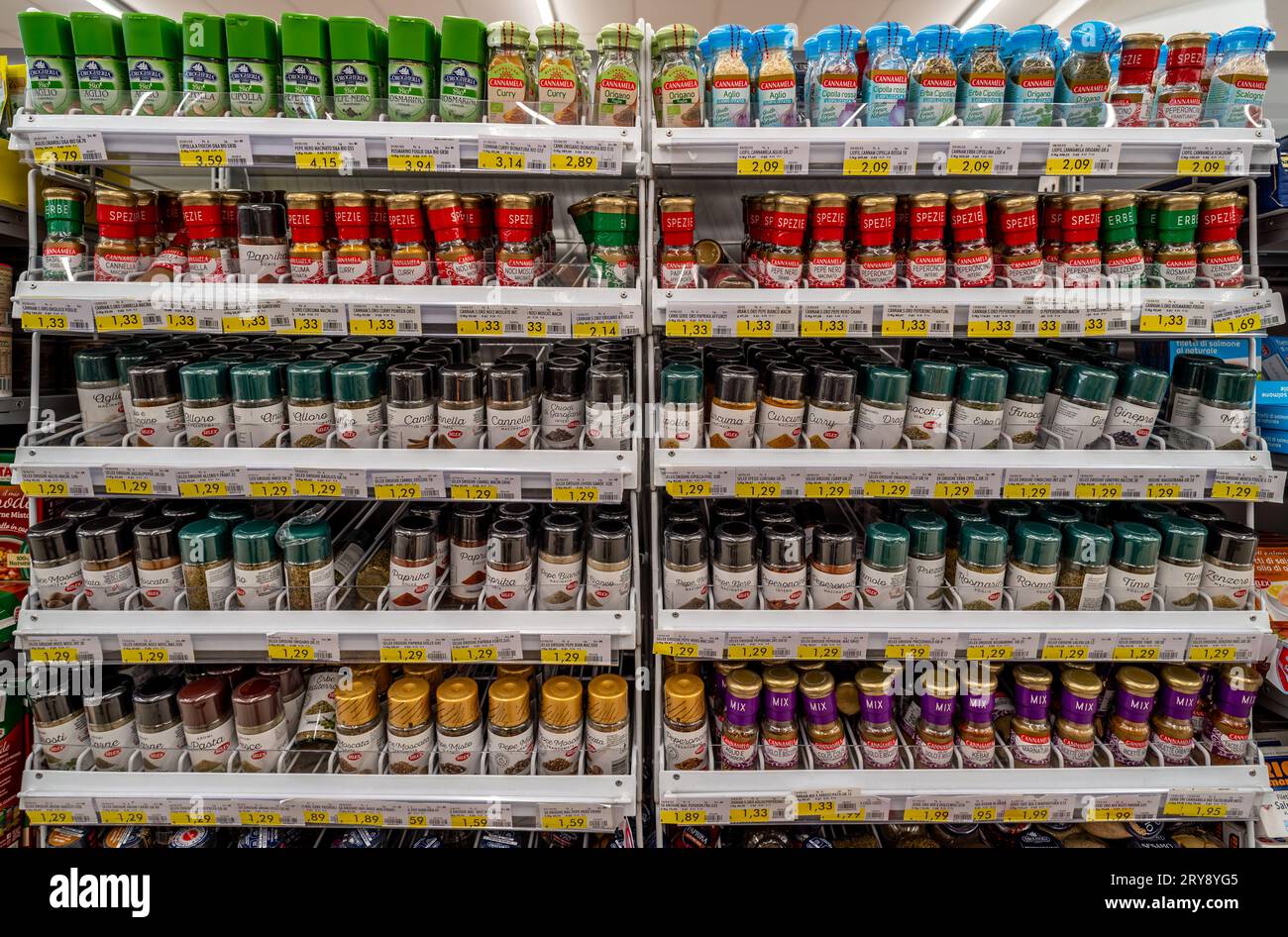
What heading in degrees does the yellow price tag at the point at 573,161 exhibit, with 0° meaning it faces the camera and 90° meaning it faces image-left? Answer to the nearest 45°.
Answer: approximately 0°

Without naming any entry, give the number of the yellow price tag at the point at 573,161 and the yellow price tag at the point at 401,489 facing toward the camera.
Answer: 2

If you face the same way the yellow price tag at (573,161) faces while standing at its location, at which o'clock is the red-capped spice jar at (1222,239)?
The red-capped spice jar is roughly at 9 o'clock from the yellow price tag.

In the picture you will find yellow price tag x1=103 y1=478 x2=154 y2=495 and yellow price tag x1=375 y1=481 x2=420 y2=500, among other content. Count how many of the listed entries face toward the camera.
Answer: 2

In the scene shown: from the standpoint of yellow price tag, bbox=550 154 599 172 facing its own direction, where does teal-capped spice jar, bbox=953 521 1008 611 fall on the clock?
The teal-capped spice jar is roughly at 9 o'clock from the yellow price tag.

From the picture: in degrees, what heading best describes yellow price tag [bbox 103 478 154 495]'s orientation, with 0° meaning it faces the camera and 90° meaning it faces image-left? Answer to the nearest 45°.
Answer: approximately 0°

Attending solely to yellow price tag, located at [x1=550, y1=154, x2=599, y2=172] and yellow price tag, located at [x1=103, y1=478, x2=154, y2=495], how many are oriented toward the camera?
2
